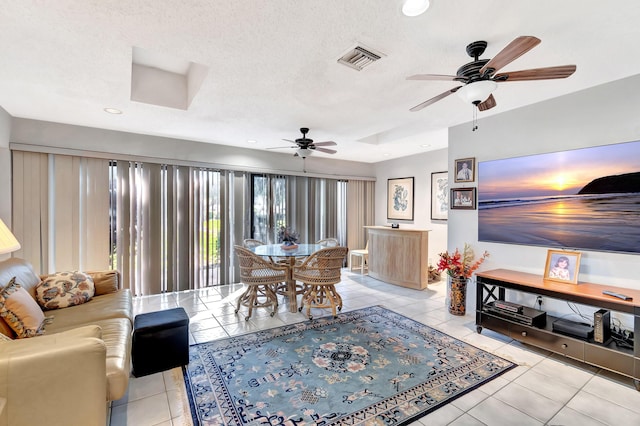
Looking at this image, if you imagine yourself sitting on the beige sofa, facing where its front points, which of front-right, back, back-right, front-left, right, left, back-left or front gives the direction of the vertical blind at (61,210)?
left

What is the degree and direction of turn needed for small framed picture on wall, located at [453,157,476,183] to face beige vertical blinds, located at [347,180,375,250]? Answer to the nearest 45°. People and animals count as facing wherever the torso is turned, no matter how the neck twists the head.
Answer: approximately 90° to its right

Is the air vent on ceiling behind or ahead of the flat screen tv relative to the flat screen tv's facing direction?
ahead

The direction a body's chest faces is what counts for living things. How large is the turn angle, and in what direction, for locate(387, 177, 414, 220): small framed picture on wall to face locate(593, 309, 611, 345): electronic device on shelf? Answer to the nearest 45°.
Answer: approximately 90° to its left

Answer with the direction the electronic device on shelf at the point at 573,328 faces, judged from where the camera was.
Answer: facing the viewer and to the left of the viewer

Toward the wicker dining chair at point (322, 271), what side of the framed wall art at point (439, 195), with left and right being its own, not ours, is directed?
front

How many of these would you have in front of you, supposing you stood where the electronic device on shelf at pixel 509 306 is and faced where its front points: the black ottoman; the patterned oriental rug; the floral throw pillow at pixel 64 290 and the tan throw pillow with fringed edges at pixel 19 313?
4

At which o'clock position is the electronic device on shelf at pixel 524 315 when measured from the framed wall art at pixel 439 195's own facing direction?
The electronic device on shelf is roughly at 10 o'clock from the framed wall art.

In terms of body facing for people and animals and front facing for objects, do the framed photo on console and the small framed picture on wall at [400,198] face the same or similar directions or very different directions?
same or similar directions

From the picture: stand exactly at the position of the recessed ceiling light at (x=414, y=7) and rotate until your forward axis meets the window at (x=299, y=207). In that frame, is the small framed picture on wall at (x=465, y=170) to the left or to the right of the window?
right

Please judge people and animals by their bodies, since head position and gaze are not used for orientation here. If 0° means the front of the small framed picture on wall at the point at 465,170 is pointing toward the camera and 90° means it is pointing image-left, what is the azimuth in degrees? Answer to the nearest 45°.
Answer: approximately 45°

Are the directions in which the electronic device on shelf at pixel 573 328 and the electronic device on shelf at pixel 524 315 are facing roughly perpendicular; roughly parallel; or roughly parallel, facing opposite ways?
roughly parallel

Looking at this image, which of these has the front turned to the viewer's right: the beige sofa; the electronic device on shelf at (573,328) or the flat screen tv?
the beige sofa

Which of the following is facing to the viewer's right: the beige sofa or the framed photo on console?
the beige sofa

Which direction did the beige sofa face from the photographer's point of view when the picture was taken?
facing to the right of the viewer
